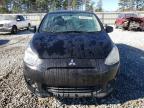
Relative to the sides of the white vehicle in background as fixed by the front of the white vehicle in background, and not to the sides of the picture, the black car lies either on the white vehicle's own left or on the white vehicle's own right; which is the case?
on the white vehicle's own left

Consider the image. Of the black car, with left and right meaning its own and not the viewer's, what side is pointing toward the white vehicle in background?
back

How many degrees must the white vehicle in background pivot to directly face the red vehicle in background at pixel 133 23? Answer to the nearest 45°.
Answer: approximately 135° to its left

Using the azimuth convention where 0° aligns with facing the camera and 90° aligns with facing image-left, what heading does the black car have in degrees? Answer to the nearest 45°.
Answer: approximately 0°

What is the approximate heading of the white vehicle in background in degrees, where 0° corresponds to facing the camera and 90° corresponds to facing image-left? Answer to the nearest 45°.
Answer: approximately 45°

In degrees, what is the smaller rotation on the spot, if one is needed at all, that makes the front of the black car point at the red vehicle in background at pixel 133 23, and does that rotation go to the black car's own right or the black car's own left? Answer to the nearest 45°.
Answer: approximately 180°

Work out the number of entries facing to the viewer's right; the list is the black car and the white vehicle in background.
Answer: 0
